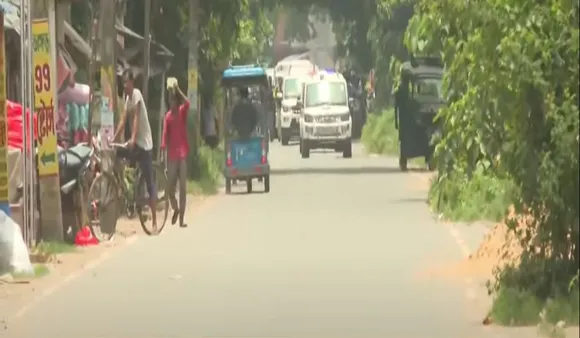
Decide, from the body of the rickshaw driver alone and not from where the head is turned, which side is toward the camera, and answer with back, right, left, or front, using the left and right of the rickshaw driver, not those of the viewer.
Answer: back

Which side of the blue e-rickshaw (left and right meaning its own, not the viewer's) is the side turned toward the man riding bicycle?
back

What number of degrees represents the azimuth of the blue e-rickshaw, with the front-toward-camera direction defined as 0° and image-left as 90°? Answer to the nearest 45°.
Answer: approximately 180°

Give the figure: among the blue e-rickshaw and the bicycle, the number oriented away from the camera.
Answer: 1
